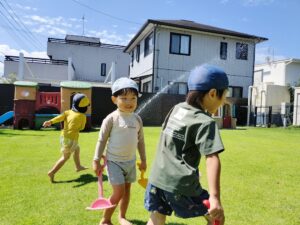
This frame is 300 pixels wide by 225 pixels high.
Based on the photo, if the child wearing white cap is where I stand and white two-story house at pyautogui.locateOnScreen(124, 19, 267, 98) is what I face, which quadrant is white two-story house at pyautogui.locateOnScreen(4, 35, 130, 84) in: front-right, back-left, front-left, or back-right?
front-left

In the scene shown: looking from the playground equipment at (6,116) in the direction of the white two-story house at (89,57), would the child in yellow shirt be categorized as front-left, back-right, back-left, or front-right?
back-right

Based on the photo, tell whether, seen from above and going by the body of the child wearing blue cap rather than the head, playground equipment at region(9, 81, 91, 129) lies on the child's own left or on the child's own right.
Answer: on the child's own left

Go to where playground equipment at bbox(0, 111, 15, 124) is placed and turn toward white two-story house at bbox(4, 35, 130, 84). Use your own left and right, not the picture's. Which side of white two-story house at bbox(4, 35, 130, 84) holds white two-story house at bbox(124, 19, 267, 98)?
right

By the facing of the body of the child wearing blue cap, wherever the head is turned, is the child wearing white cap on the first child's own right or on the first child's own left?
on the first child's own left

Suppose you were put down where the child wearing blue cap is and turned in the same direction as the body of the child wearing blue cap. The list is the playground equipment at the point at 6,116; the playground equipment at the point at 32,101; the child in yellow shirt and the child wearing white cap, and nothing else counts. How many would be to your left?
4
